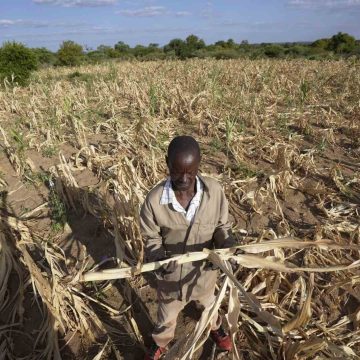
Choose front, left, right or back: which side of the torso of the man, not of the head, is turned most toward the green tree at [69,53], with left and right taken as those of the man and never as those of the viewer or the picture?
back

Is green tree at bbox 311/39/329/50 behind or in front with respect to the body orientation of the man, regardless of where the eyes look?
behind

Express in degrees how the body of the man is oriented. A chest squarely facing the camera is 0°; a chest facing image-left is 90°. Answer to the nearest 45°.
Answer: approximately 0°

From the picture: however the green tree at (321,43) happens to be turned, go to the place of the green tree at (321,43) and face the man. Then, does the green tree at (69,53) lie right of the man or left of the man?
right

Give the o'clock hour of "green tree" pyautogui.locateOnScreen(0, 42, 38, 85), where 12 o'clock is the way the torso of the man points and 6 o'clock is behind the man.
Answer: The green tree is roughly at 5 o'clock from the man.

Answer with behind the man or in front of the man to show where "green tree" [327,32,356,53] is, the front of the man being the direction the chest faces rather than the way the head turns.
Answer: behind

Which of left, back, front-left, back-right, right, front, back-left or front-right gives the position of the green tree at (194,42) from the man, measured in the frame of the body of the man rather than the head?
back

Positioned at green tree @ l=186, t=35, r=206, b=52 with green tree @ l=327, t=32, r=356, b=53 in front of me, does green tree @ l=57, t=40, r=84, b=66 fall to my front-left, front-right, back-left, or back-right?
back-right

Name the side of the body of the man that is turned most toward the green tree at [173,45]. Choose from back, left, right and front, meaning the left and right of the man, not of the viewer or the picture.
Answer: back
